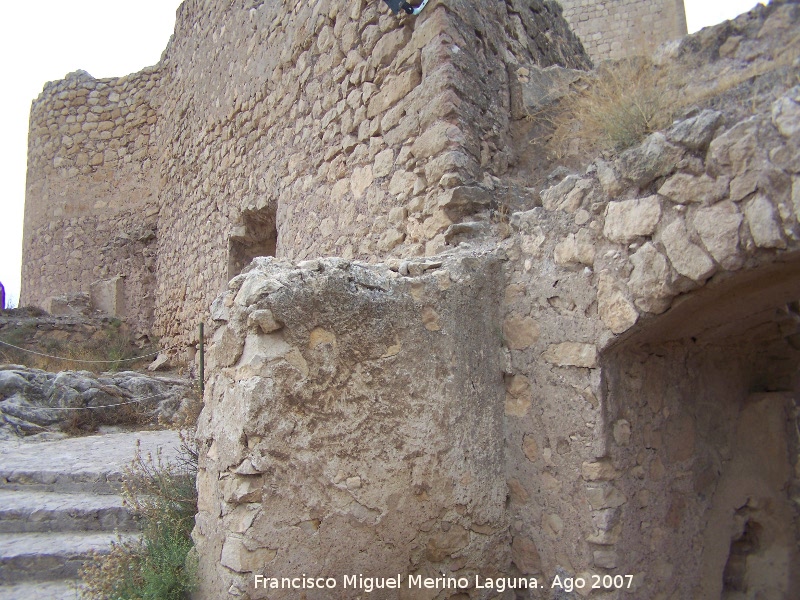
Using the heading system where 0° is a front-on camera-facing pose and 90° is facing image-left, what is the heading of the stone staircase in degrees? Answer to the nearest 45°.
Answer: approximately 0°

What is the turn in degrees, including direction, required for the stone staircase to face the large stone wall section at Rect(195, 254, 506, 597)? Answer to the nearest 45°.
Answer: approximately 45° to its left
